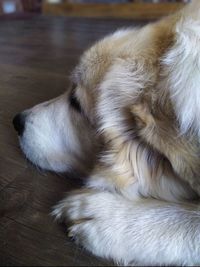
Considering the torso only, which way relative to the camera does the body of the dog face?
to the viewer's left
